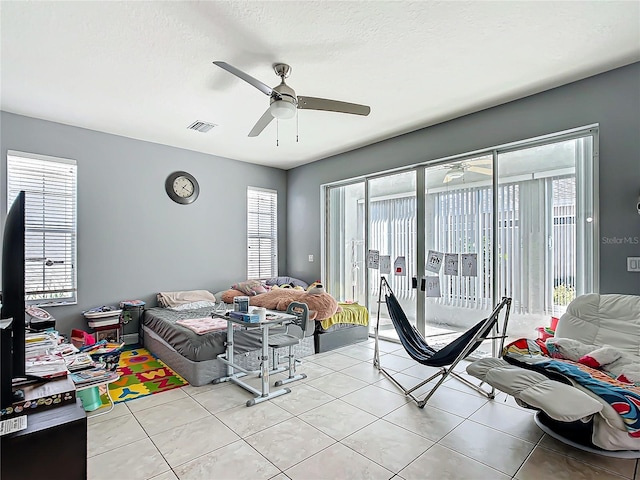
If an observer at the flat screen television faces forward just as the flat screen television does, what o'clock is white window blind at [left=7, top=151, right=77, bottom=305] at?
The white window blind is roughly at 9 o'clock from the flat screen television.

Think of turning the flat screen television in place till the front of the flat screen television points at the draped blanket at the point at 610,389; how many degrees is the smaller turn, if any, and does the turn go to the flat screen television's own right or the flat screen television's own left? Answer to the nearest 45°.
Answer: approximately 45° to the flat screen television's own right

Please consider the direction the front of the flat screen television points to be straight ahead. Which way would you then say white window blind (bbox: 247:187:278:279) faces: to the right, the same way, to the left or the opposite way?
to the right

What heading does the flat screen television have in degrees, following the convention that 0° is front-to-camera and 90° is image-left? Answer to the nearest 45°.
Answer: approximately 270°

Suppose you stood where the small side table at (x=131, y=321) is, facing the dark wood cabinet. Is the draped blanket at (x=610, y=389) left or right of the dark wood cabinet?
left
